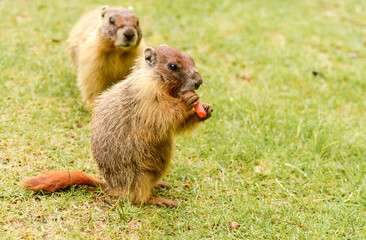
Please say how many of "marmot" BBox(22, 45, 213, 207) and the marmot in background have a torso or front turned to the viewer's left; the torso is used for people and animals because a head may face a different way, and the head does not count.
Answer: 0

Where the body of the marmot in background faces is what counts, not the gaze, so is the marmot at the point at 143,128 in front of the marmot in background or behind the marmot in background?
in front

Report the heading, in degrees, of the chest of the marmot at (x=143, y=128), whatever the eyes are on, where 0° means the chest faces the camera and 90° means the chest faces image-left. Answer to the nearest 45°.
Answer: approximately 270°

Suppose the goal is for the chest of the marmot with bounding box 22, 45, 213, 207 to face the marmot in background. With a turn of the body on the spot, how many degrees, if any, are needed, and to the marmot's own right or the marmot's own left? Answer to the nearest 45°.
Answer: approximately 90° to the marmot's own left

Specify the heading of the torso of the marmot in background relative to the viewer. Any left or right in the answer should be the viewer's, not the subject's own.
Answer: facing the viewer and to the right of the viewer
